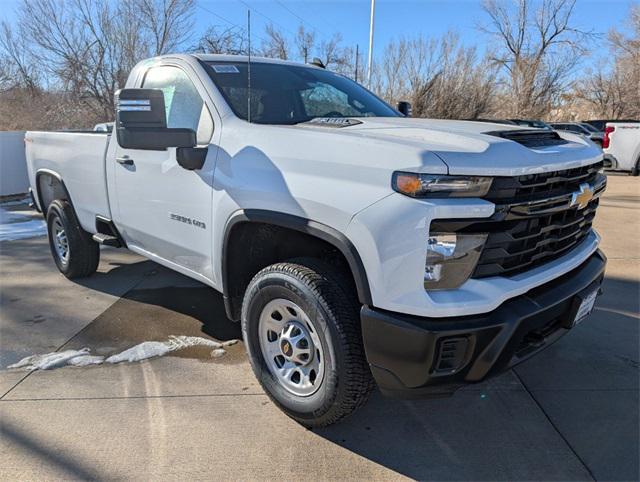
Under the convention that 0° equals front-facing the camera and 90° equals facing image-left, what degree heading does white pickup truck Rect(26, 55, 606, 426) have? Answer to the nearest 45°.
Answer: approximately 315°

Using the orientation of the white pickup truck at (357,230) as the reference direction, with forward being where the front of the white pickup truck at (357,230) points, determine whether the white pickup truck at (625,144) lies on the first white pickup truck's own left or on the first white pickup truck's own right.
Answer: on the first white pickup truck's own left
